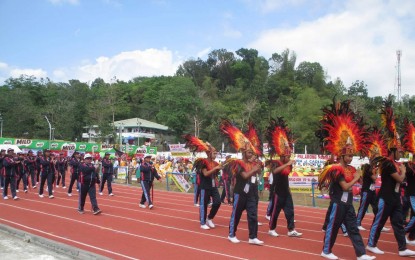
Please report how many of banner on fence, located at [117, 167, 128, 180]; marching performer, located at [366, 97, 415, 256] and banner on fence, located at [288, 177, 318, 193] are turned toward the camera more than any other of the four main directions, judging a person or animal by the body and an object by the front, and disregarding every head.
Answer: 2

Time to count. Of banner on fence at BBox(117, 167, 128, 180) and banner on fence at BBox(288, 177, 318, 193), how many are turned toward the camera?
2
